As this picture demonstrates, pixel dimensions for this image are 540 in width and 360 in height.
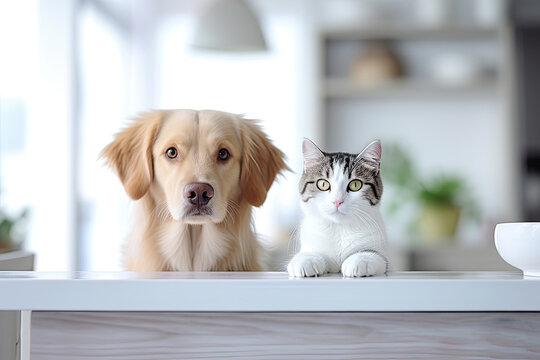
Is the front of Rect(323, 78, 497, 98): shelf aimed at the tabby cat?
yes

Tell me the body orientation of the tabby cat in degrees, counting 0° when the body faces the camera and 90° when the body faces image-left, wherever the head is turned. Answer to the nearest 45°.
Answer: approximately 0°

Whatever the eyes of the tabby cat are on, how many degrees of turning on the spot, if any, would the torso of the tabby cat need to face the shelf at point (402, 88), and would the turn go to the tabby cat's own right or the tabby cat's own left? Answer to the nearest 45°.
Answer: approximately 180°

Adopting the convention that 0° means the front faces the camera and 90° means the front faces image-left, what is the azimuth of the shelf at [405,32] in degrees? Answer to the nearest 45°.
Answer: approximately 0°

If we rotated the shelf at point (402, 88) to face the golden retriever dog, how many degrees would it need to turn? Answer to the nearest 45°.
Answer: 0° — it already faces it

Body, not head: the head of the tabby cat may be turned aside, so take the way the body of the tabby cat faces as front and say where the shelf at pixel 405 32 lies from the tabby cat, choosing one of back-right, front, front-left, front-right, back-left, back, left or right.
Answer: back
